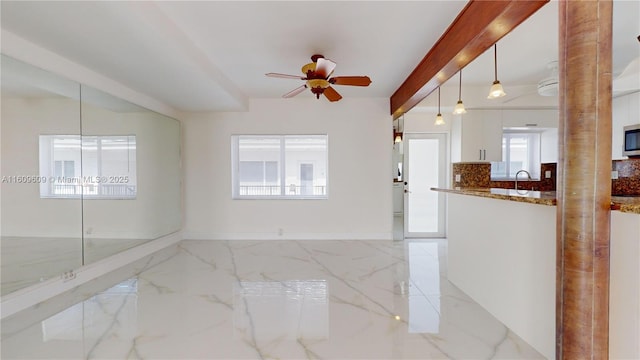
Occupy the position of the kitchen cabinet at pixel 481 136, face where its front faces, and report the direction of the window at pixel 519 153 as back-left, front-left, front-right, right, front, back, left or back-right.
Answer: back-left

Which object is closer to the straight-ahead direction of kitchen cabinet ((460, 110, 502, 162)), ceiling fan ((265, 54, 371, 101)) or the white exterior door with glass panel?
the ceiling fan

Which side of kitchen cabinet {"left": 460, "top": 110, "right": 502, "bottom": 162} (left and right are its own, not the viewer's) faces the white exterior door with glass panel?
right

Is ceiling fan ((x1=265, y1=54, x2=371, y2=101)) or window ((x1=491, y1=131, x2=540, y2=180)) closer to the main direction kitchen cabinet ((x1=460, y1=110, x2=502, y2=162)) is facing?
the ceiling fan

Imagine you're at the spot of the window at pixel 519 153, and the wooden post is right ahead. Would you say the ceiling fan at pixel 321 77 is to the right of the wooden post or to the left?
right

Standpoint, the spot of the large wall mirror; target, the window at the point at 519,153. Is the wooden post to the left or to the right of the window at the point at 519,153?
right

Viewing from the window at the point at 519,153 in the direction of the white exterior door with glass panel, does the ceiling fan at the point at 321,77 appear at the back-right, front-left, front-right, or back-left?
front-left

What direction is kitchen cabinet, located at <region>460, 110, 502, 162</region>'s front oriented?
toward the camera

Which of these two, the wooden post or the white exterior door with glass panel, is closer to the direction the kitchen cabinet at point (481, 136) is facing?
the wooden post

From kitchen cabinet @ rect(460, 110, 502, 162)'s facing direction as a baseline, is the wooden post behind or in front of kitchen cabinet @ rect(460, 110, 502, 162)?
in front
